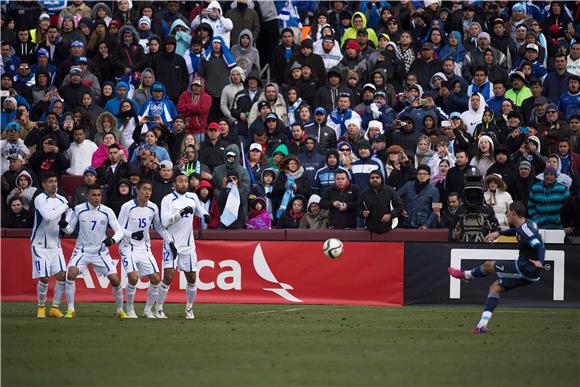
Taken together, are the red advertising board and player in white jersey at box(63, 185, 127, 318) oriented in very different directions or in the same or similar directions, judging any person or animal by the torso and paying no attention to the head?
same or similar directions

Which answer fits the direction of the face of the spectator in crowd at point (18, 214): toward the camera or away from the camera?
toward the camera

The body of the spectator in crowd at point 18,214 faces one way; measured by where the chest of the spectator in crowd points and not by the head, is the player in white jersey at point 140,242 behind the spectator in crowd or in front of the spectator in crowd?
in front

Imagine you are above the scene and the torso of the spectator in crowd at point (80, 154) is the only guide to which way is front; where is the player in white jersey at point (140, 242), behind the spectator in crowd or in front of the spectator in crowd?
in front

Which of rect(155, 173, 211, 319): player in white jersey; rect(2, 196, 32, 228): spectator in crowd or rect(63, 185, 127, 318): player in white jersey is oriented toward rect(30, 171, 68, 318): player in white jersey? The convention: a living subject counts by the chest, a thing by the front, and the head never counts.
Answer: the spectator in crowd

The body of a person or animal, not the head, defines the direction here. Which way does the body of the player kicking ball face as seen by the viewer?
to the viewer's left

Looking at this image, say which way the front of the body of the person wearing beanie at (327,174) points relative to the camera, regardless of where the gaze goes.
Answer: toward the camera

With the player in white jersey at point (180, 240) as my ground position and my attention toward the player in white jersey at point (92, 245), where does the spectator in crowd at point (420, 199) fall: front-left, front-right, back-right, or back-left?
back-right

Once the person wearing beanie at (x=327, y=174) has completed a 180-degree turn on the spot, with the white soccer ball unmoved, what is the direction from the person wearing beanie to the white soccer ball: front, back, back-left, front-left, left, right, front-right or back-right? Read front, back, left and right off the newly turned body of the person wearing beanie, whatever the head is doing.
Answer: back

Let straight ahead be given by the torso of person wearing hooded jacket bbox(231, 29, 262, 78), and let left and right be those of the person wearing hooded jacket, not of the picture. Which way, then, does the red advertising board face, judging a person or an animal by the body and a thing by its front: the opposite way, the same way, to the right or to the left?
the same way

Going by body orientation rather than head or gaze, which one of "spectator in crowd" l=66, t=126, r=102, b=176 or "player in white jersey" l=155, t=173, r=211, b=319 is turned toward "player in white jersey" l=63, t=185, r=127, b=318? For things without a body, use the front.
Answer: the spectator in crowd

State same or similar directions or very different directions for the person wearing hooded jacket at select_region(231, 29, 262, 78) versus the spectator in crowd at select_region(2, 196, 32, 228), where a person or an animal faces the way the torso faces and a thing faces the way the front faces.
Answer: same or similar directions

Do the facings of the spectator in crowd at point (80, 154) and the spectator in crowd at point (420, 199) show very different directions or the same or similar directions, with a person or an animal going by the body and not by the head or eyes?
same or similar directions

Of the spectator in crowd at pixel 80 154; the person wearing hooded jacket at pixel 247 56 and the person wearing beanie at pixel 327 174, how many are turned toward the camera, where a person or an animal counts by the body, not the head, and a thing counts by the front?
3

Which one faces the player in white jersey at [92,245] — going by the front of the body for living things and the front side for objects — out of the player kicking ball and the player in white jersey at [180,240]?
the player kicking ball

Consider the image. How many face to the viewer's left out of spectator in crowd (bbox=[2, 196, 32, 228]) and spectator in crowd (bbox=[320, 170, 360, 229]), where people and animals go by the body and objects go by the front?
0

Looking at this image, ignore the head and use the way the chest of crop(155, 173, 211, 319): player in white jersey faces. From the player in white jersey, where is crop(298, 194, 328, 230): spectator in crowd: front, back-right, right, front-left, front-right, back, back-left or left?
left
